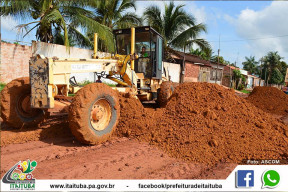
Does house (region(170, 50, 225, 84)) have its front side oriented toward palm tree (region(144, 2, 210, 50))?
no

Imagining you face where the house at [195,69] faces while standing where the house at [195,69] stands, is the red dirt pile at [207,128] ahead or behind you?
ahead

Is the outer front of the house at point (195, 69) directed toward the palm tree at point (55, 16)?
no
